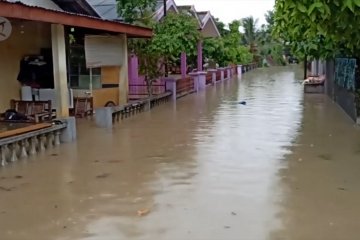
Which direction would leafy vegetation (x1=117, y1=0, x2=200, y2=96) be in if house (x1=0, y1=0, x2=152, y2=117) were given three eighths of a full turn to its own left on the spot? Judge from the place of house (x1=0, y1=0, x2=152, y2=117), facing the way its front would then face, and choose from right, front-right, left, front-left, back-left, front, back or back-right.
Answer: front-right

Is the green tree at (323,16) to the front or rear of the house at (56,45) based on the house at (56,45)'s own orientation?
to the front

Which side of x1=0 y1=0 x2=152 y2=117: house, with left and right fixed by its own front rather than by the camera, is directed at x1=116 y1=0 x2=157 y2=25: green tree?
left

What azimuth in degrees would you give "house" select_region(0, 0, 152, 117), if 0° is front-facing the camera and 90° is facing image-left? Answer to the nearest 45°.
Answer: approximately 315°

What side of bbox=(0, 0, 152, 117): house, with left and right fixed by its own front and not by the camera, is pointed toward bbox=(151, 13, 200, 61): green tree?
left

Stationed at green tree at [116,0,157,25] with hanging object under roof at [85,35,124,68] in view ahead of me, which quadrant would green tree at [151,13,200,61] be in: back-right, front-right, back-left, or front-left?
back-left

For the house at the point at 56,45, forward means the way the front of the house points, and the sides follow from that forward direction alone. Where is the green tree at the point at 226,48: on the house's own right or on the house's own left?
on the house's own left

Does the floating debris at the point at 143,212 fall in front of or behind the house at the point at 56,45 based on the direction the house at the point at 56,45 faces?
in front
